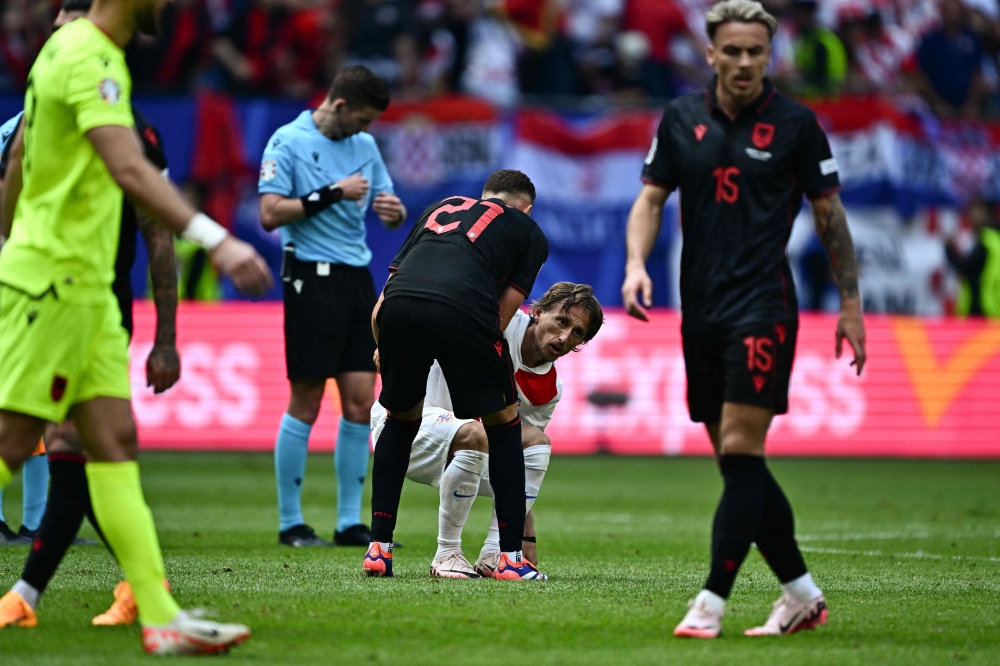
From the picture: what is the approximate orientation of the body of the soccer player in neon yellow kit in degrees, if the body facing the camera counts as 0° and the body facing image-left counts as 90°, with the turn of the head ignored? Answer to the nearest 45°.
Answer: approximately 270°

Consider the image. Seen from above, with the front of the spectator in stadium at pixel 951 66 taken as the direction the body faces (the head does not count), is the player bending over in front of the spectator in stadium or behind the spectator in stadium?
in front

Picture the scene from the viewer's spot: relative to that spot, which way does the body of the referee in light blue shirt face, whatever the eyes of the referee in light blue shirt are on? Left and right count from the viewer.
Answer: facing the viewer and to the right of the viewer

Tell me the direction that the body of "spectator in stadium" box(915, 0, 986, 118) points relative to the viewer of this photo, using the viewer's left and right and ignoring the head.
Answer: facing the viewer

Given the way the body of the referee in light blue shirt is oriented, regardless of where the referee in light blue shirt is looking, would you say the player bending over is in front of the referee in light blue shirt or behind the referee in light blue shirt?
in front

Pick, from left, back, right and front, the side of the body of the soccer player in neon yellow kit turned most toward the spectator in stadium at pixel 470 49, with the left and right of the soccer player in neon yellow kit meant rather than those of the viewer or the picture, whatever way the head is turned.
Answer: left

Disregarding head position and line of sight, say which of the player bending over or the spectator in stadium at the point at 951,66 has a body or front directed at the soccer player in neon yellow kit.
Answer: the spectator in stadium

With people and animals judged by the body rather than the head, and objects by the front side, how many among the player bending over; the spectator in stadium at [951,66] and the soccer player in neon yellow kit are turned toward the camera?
1

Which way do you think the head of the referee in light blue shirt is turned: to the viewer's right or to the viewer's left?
to the viewer's right
